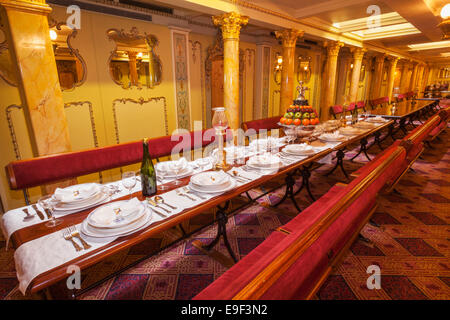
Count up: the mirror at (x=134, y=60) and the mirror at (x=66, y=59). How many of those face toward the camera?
2

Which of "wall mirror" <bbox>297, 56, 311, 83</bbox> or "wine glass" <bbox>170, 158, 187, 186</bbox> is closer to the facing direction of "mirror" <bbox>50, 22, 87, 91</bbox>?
the wine glass

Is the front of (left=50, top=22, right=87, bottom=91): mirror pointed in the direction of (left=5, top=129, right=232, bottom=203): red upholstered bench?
yes

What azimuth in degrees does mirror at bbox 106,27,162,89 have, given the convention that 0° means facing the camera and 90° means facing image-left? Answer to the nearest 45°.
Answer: approximately 0°

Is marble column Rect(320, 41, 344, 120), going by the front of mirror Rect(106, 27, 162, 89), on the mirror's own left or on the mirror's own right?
on the mirror's own left

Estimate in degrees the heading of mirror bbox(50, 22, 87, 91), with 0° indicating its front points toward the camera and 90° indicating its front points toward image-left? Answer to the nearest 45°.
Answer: approximately 0°

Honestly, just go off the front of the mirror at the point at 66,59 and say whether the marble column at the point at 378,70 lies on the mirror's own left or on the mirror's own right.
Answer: on the mirror's own left

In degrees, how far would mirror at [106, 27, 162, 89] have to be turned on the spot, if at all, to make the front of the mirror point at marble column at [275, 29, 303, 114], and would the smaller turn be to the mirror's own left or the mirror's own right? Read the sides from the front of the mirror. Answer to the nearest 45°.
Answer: approximately 90° to the mirror's own left
